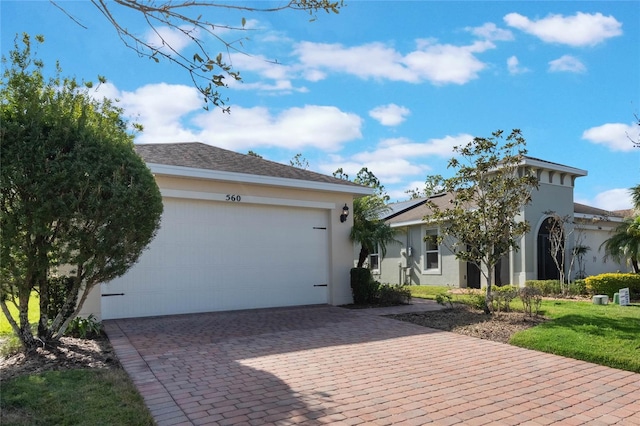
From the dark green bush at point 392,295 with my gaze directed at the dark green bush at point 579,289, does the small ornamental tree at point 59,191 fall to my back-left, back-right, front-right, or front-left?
back-right

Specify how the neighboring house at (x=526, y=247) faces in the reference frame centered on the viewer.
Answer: facing the viewer and to the right of the viewer

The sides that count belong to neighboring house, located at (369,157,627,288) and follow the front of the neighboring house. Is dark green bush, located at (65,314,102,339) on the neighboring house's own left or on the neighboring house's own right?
on the neighboring house's own right

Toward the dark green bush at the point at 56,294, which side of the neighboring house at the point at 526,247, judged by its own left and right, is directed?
right

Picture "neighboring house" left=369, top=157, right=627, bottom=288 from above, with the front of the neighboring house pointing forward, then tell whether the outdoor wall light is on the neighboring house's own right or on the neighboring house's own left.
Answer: on the neighboring house's own right

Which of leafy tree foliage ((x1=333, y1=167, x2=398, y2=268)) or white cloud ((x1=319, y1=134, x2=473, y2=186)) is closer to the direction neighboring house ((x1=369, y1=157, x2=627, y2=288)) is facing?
the leafy tree foliage

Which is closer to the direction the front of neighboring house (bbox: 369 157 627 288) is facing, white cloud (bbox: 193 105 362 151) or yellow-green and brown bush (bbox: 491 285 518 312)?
the yellow-green and brown bush

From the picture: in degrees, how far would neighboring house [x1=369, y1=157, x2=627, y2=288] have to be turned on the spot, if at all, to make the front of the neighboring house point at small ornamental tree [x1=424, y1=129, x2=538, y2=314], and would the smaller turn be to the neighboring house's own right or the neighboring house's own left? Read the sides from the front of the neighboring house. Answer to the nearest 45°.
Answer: approximately 45° to the neighboring house's own right
